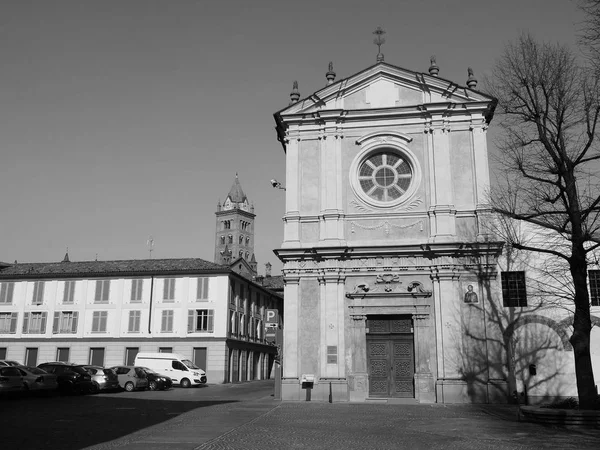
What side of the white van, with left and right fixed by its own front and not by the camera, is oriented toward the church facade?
front

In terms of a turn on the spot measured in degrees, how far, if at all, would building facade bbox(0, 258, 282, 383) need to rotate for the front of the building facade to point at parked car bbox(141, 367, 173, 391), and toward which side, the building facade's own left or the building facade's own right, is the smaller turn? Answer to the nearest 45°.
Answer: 0° — it already faces it

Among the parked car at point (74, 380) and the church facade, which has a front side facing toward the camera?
the church facade

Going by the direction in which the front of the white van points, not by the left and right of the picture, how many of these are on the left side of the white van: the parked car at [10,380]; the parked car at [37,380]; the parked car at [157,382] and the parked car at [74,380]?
0

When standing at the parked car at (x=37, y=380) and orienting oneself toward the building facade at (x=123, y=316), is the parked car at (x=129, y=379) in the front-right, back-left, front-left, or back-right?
front-right

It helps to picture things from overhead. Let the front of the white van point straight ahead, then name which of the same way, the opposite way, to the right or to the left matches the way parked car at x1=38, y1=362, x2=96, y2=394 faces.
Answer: the opposite way

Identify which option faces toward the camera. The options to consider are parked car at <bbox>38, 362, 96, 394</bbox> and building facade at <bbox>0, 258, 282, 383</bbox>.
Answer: the building facade

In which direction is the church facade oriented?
toward the camera

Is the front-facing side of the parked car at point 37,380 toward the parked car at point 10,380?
no

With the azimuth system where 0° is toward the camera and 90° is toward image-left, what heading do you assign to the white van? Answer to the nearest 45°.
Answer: approximately 315°

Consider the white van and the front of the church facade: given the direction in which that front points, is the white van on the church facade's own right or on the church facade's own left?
on the church facade's own right

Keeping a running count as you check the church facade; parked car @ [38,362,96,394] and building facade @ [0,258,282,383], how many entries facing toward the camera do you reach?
2

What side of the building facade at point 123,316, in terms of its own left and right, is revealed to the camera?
front
